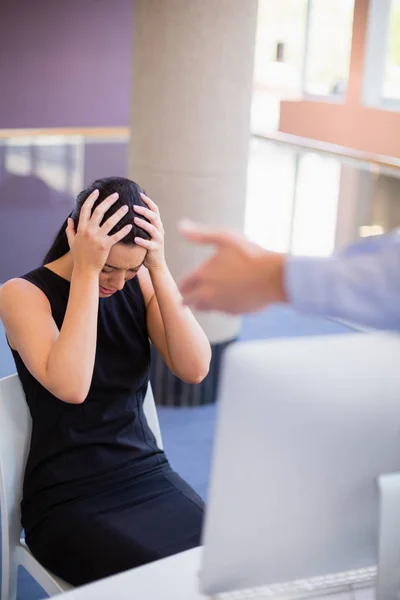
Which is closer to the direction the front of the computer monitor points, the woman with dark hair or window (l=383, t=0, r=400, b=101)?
the woman with dark hair

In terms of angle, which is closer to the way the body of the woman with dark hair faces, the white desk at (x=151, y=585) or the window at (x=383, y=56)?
the white desk

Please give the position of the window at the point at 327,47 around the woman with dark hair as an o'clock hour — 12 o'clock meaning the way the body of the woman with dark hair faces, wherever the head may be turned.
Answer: The window is roughly at 8 o'clock from the woman with dark hair.

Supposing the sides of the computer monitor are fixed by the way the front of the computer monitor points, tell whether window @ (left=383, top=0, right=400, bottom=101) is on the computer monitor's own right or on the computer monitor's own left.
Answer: on the computer monitor's own right

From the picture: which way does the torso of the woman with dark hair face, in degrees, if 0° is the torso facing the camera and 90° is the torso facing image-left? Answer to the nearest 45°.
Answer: approximately 315°

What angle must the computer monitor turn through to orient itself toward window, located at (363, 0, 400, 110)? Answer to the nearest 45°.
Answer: approximately 45° to its right

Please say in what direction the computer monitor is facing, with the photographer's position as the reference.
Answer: facing away from the viewer and to the left of the viewer

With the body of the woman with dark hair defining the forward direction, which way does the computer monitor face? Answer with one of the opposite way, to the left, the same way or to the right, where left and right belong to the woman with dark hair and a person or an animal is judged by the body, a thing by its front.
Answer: the opposite way

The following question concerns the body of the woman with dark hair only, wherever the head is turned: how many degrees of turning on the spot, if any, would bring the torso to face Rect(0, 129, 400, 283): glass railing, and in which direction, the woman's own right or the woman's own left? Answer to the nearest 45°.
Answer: approximately 135° to the woman's own left

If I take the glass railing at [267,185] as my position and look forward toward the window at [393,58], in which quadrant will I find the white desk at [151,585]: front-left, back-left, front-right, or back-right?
back-right
